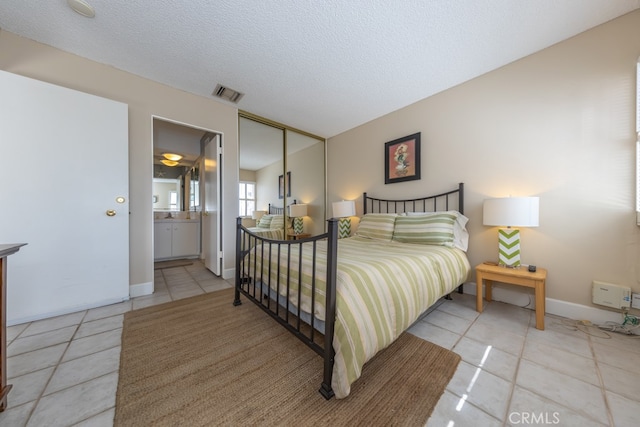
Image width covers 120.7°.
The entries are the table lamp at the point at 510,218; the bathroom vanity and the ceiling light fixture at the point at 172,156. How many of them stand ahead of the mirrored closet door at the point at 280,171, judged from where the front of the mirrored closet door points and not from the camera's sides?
1

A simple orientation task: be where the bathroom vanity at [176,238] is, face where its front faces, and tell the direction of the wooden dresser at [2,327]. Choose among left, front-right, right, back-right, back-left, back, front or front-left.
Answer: front

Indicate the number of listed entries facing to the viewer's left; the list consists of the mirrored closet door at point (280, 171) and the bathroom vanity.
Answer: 0

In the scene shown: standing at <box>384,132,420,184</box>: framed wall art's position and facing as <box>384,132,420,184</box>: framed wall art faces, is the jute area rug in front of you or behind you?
in front

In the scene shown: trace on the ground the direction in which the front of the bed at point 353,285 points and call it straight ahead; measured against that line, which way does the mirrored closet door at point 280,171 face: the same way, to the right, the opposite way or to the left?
to the left

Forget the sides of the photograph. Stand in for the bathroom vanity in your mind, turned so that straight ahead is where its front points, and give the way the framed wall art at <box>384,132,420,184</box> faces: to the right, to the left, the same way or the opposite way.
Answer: to the right

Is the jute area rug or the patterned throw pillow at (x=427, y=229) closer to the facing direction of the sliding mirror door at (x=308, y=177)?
the patterned throw pillow

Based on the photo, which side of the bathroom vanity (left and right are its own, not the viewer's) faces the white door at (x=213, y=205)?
front

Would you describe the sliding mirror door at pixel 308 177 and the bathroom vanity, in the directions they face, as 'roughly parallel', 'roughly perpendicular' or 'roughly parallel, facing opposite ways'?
roughly parallel

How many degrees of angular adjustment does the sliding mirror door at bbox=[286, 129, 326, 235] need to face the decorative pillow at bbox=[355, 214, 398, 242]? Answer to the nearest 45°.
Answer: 0° — it already faces it

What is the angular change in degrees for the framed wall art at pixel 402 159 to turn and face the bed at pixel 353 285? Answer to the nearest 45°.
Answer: approximately 45° to its left

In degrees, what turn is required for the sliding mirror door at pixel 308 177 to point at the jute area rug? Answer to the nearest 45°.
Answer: approximately 45° to its right

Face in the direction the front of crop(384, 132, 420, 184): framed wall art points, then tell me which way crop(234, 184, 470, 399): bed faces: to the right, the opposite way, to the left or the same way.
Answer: the same way

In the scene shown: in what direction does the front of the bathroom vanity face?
toward the camera

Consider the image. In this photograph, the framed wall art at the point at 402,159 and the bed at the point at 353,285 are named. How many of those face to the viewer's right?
0

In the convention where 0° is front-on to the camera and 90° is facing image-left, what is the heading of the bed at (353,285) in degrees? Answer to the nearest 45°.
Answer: approximately 45°

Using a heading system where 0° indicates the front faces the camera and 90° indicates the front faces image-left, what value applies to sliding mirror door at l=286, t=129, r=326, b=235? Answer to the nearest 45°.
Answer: approximately 315°

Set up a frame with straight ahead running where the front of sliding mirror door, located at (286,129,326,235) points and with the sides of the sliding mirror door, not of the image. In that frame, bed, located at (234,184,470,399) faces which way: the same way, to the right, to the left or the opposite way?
to the right

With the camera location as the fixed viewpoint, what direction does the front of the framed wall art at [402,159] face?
facing the viewer and to the left of the viewer

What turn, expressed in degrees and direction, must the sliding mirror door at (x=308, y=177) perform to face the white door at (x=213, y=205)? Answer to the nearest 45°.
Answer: approximately 90° to its right
